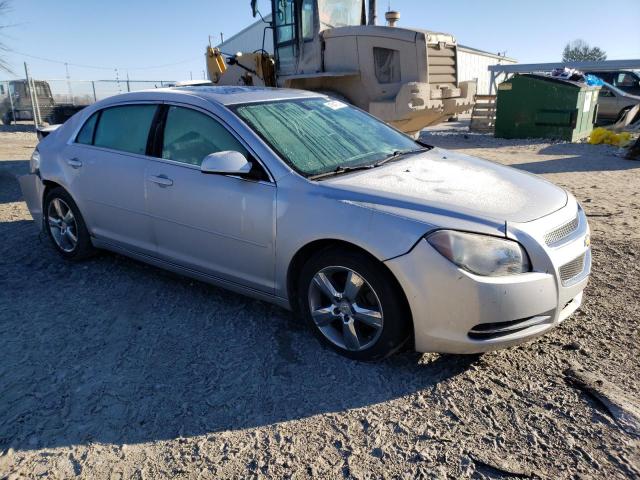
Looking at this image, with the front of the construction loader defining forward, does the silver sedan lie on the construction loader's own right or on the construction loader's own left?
on the construction loader's own left

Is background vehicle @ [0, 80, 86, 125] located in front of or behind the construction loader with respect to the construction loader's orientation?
in front

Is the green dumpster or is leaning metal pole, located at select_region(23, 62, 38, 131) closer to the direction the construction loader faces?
the leaning metal pole

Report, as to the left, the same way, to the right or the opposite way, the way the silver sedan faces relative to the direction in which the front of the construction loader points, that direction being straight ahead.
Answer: the opposite way

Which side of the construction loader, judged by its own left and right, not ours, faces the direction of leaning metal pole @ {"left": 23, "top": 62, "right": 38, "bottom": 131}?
front

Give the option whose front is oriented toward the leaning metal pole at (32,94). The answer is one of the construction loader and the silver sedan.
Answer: the construction loader

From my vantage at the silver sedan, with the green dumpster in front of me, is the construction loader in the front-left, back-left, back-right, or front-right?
front-left

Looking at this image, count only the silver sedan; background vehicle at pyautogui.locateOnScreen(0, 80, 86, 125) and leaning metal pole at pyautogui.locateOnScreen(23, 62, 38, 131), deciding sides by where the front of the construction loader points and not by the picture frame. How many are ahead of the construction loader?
2

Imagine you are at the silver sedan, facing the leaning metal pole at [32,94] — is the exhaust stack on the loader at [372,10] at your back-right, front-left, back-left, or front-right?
front-right

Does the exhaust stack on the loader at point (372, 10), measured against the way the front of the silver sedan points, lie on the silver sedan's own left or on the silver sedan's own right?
on the silver sedan's own left

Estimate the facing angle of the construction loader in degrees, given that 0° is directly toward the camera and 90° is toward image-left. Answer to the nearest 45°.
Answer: approximately 135°

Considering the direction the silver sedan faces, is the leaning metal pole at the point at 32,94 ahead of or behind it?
behind

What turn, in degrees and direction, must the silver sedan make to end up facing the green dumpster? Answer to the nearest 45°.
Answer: approximately 90° to its left

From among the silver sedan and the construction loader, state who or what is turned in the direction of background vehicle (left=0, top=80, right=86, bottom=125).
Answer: the construction loader
